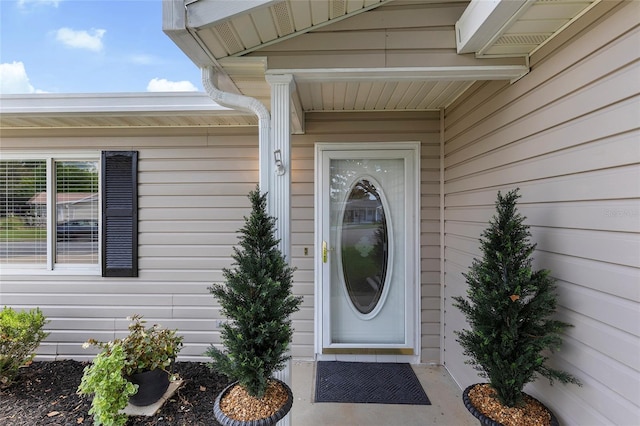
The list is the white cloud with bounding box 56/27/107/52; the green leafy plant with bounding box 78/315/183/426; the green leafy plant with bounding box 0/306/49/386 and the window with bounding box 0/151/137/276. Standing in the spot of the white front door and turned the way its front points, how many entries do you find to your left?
0

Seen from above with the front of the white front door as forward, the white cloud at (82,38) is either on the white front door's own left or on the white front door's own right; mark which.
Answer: on the white front door's own right

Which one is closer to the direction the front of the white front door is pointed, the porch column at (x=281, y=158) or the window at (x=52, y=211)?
the porch column

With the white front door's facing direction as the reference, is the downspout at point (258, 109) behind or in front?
in front

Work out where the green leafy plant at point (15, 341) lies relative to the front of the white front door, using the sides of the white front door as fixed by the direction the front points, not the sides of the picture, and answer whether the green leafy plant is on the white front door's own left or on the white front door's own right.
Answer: on the white front door's own right

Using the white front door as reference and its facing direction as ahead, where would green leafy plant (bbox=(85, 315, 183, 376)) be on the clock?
The green leafy plant is roughly at 2 o'clock from the white front door.

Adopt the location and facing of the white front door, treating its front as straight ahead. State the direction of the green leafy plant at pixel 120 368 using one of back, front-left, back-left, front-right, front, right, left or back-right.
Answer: front-right

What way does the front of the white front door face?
toward the camera

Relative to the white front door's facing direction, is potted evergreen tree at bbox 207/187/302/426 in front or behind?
in front

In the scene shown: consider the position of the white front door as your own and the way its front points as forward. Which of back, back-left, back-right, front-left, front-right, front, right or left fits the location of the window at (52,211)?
right

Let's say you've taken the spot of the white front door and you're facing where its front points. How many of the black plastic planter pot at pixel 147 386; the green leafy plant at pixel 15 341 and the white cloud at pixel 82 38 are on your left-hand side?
0

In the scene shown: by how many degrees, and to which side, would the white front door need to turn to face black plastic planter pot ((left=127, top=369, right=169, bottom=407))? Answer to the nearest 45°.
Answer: approximately 45° to its right

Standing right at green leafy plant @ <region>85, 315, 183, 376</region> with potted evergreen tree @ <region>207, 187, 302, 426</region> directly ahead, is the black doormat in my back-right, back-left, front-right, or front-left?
front-left

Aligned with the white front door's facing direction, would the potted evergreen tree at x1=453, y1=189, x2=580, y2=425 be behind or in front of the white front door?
in front
